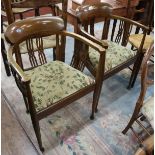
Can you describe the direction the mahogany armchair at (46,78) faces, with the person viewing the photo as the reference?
facing the viewer and to the right of the viewer
